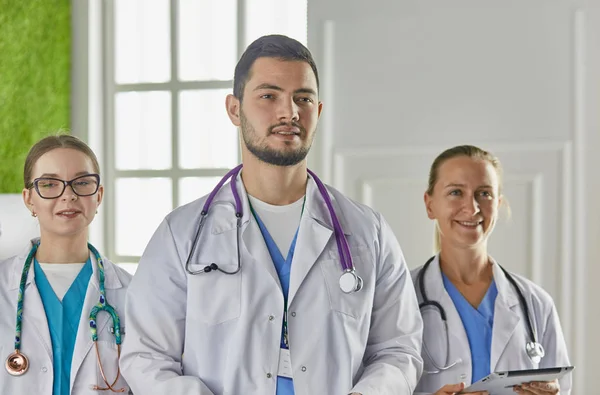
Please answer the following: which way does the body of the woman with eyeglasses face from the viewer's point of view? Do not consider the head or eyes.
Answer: toward the camera

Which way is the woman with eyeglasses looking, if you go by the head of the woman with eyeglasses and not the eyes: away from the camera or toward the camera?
toward the camera
